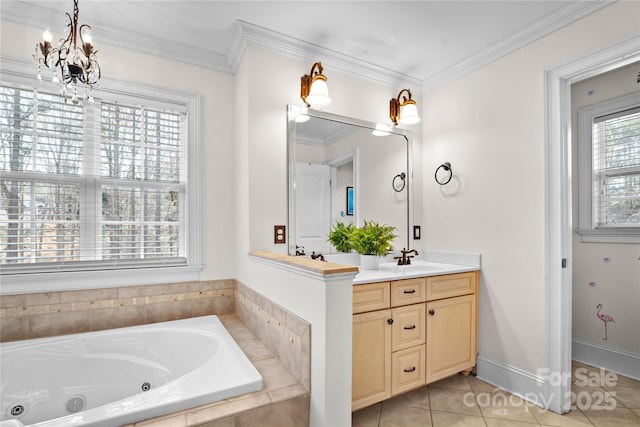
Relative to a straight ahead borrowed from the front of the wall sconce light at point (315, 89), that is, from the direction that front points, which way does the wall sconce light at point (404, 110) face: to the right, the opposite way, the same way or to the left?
the same way

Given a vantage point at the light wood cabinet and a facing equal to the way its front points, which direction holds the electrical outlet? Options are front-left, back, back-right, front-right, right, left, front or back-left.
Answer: back-right

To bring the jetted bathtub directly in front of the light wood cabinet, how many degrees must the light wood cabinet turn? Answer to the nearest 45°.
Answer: approximately 90° to its right

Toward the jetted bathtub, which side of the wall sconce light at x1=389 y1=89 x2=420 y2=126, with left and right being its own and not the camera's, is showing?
right

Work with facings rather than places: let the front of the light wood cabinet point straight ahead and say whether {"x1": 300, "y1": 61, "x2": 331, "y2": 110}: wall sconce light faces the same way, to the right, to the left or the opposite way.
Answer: the same way

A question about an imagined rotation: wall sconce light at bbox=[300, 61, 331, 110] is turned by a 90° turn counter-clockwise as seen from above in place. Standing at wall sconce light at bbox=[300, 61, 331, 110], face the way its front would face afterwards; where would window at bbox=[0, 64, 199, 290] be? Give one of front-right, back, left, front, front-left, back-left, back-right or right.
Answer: back-left

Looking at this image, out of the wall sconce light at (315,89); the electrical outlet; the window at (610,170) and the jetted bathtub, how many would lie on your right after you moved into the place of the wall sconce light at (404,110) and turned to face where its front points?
3

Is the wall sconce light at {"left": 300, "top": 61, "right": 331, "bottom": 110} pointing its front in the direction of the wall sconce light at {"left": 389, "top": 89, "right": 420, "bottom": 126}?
no

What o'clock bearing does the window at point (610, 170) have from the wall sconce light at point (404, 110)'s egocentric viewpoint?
The window is roughly at 10 o'clock from the wall sconce light.

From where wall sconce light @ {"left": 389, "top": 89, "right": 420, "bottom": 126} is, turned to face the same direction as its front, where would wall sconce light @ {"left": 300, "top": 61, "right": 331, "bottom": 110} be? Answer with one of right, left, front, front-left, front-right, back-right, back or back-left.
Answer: right

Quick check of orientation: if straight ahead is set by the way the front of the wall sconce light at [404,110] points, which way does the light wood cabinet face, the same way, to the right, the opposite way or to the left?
the same way

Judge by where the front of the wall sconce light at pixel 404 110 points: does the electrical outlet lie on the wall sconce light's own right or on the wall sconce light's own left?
on the wall sconce light's own right

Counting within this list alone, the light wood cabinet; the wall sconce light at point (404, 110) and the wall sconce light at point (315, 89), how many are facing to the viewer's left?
0

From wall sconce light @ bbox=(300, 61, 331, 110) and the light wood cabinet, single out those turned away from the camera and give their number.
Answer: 0

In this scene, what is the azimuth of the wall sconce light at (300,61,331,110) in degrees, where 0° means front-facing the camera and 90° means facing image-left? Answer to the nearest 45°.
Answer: approximately 315°
